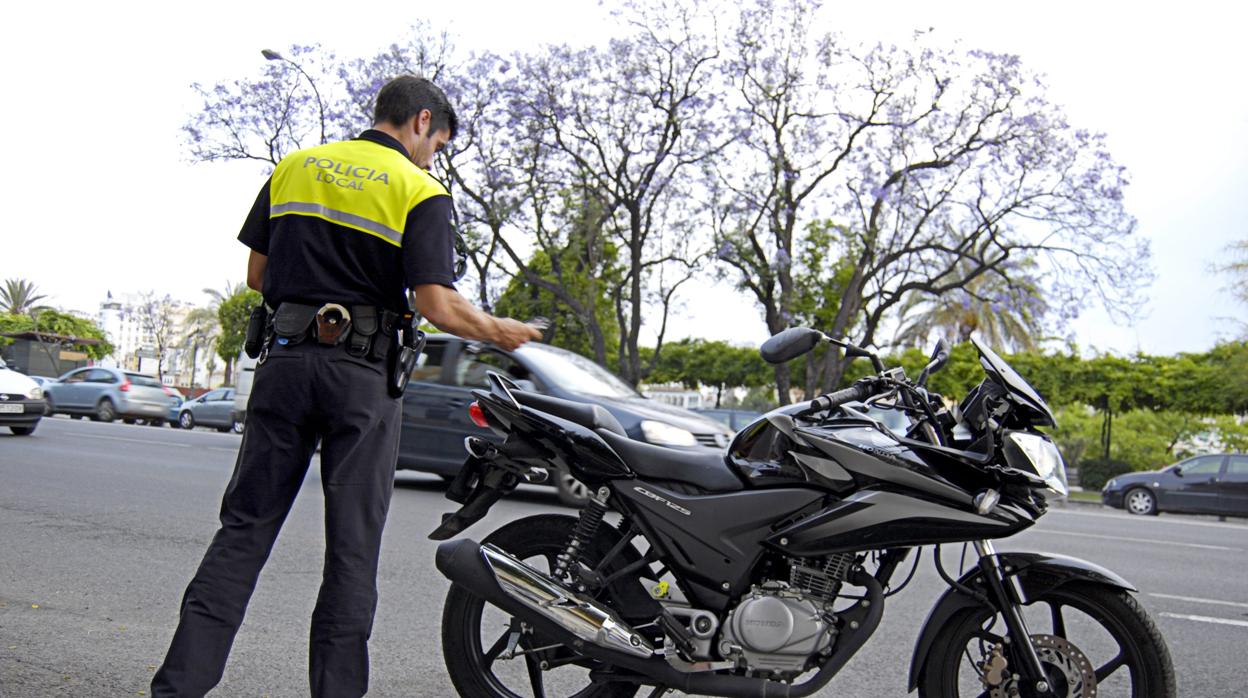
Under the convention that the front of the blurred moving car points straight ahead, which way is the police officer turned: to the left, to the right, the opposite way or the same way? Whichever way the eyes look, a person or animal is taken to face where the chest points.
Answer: to the left

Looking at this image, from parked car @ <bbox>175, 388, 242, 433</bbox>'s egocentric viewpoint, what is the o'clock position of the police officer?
The police officer is roughly at 9 o'clock from the parked car.

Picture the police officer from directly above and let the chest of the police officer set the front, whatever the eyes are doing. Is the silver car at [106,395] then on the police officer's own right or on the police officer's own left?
on the police officer's own left

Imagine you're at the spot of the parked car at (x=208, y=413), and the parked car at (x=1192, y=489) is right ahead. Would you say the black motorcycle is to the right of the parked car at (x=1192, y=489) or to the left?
right

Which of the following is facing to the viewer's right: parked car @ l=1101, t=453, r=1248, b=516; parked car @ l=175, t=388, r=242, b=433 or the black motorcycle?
the black motorcycle

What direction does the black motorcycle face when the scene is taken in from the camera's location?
facing to the right of the viewer

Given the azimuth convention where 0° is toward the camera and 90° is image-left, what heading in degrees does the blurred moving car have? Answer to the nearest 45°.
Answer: approximately 315°

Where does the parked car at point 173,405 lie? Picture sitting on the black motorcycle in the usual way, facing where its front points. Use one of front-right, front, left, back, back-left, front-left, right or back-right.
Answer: back-left

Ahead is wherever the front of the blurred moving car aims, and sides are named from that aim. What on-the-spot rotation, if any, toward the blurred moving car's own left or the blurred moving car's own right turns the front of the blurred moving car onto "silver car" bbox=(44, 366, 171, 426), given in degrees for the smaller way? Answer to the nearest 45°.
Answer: approximately 180°

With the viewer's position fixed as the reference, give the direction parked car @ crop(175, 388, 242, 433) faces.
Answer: facing to the left of the viewer

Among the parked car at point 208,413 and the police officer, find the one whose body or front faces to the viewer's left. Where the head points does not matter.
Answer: the parked car

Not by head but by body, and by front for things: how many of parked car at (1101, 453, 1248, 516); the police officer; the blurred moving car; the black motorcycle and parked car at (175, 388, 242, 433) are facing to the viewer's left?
2

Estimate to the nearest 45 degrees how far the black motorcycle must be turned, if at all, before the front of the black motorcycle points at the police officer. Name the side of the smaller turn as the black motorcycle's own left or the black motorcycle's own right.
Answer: approximately 180°

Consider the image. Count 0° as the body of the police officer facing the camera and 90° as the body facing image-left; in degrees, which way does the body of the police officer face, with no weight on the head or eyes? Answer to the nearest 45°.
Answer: approximately 225°

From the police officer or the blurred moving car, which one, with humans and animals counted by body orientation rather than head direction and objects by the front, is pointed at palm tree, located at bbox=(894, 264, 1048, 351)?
the police officer
